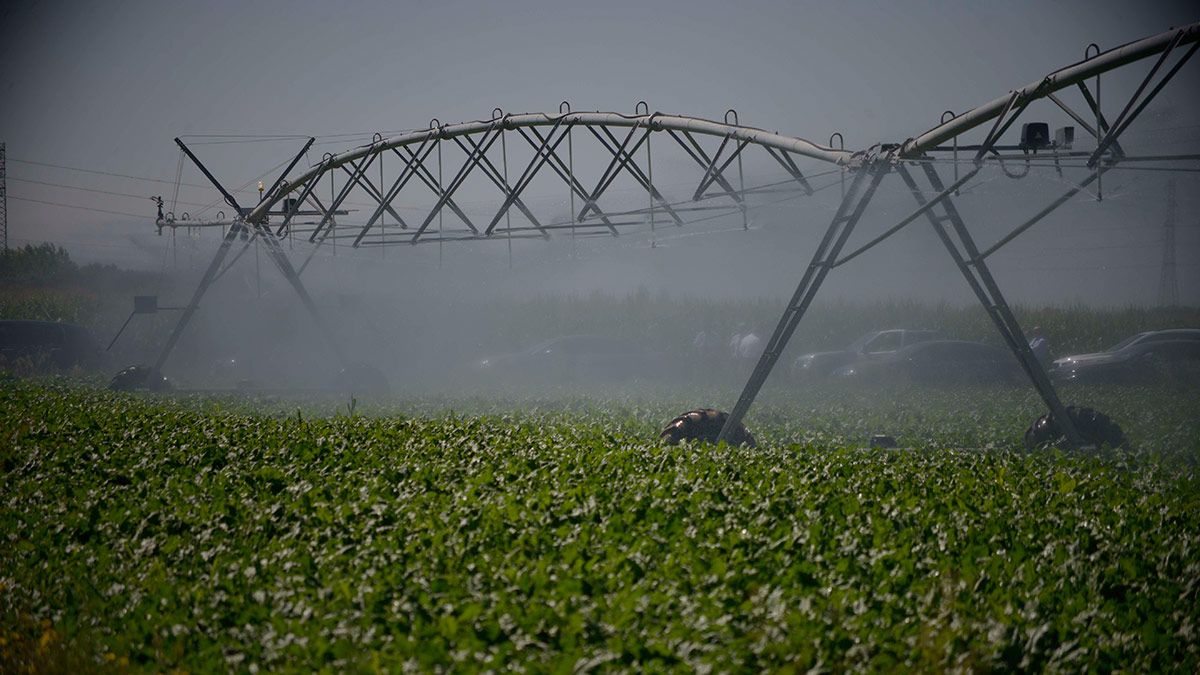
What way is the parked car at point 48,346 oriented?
to the viewer's left

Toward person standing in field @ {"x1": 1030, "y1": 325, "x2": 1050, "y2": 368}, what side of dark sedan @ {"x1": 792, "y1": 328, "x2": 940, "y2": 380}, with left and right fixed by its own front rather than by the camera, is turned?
back

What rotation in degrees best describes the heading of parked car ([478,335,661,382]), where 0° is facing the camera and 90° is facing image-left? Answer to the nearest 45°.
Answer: approximately 90°

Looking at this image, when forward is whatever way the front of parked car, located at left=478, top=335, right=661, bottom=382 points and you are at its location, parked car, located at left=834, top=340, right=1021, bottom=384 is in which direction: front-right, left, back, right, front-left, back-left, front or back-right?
back-left

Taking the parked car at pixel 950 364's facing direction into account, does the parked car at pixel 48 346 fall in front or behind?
in front

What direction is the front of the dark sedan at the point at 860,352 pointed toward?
to the viewer's left

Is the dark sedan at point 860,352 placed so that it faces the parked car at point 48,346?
yes

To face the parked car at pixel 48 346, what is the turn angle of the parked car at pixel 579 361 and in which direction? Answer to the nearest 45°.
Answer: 0° — it already faces it

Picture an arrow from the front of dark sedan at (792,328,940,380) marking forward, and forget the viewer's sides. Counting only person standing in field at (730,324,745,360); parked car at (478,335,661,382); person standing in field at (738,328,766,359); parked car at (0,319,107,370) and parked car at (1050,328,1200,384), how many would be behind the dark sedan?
1

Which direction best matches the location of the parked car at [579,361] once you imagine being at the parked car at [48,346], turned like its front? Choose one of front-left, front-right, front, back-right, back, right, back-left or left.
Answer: back-left

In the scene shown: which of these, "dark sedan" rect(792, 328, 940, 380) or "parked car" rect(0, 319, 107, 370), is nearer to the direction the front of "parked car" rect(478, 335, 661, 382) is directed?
the parked car

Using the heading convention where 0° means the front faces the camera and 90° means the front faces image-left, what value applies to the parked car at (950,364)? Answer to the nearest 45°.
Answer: approximately 90°
